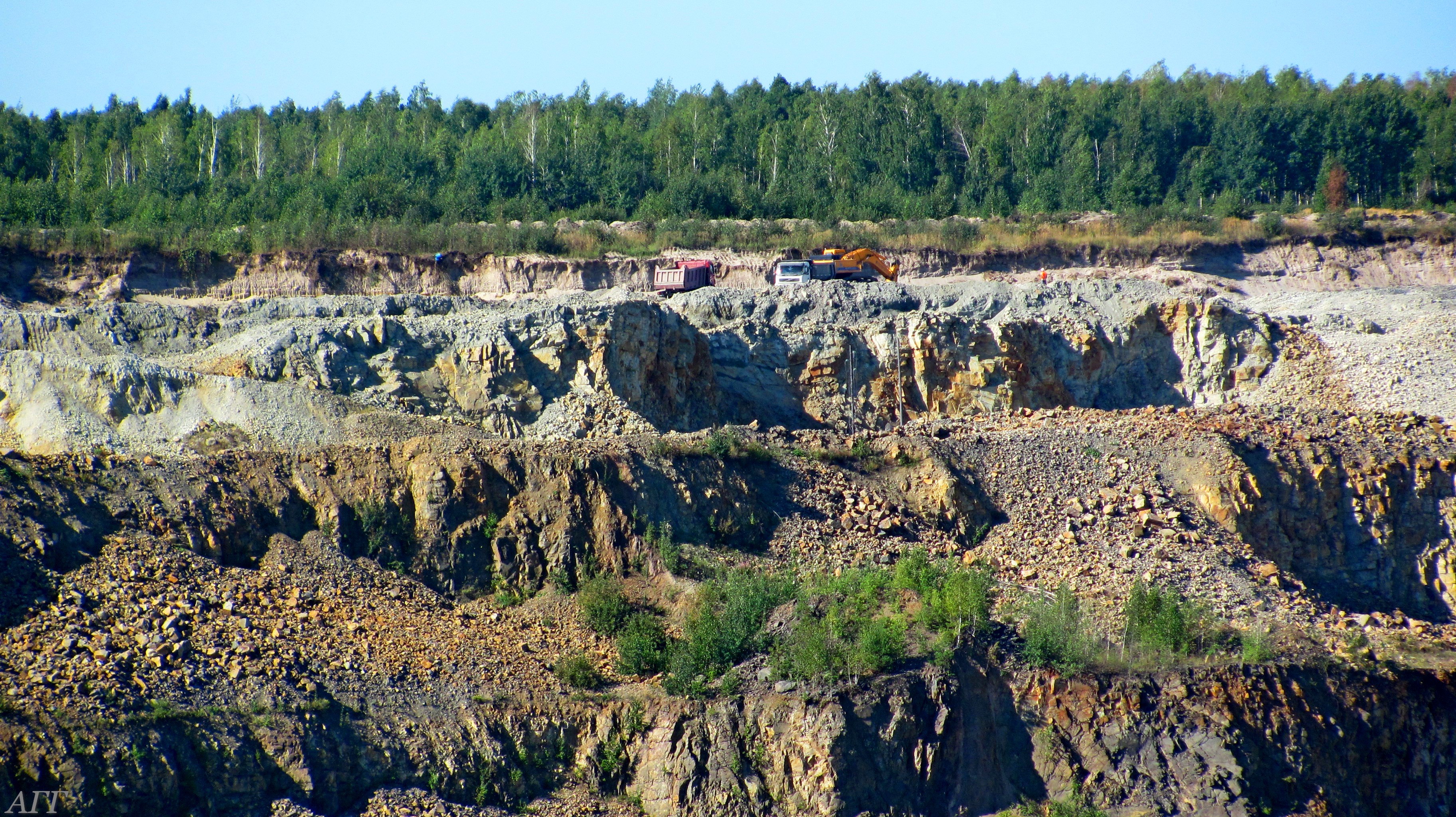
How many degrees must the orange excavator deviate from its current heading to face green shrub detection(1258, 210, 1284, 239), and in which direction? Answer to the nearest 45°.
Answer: approximately 45° to its left

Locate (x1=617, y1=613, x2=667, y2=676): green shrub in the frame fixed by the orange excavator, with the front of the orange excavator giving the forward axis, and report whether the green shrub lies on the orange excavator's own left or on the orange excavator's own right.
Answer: on the orange excavator's own right

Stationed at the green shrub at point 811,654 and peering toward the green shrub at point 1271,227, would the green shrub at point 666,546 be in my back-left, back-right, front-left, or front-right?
front-left

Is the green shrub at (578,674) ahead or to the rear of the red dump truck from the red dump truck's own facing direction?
to the rear

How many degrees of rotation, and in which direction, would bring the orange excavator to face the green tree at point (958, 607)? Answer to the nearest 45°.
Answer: approximately 90° to its right

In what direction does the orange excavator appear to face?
to the viewer's right

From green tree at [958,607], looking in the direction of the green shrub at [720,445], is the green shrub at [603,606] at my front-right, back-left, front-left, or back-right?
front-left

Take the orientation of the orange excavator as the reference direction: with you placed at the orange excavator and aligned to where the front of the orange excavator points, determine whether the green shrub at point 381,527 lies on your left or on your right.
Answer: on your right

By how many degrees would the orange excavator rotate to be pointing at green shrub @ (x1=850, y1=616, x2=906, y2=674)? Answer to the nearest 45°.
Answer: approximately 90° to its right

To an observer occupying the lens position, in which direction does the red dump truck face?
facing away from the viewer and to the right of the viewer

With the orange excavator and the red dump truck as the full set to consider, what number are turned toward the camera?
0

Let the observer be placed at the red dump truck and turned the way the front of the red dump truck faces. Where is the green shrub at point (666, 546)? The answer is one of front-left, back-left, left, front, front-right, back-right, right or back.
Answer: back-right

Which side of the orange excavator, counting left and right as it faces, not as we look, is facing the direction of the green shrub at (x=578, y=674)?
right

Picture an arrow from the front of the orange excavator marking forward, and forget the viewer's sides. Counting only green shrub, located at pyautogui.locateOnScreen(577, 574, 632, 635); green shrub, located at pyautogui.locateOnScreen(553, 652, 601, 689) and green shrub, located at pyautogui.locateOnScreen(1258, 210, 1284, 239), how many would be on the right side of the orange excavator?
2

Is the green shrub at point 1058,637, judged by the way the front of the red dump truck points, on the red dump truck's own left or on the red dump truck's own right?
on the red dump truck's own right

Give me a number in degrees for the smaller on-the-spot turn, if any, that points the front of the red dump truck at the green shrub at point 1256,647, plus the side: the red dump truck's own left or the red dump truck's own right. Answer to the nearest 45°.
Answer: approximately 90° to the red dump truck's own right

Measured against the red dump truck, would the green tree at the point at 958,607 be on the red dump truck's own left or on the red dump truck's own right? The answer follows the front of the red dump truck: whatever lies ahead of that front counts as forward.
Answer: on the red dump truck's own right
